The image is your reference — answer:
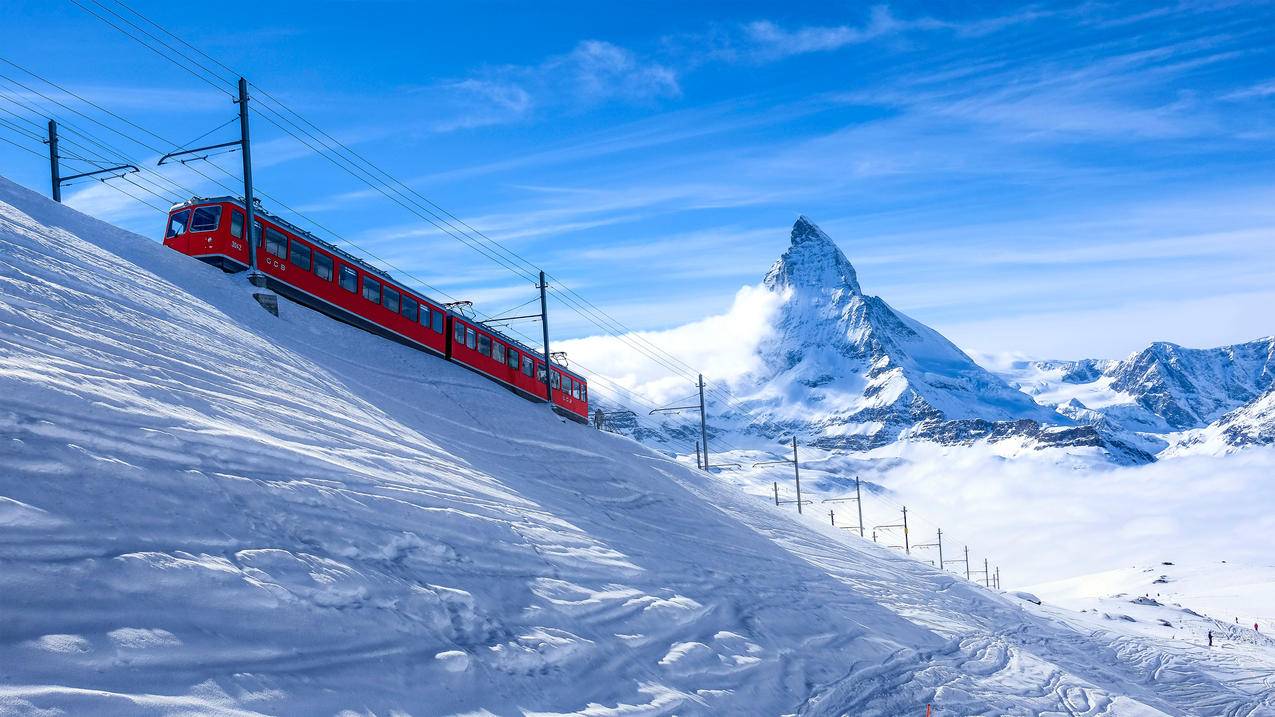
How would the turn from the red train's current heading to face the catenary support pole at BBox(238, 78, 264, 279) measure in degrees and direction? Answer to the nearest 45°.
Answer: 0° — it already faces it

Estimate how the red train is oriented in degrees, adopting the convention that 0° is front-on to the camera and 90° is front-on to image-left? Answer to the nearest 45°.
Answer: approximately 45°
